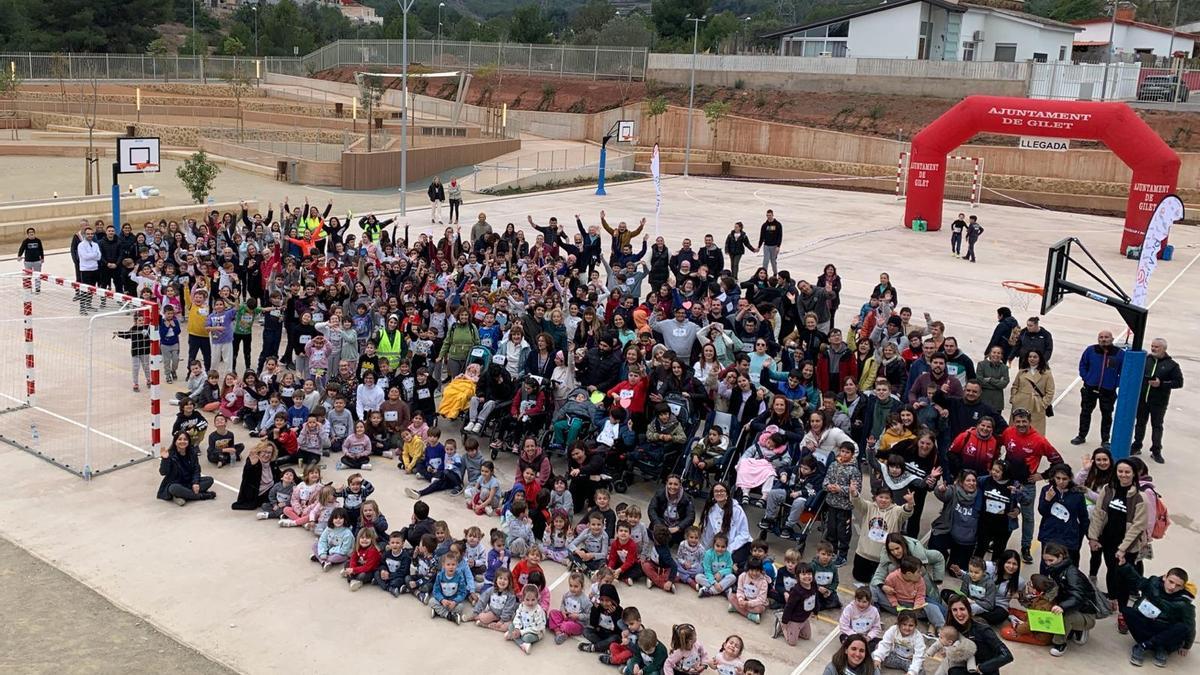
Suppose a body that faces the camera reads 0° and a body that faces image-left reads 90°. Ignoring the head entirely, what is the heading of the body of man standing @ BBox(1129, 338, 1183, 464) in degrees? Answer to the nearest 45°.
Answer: approximately 45°

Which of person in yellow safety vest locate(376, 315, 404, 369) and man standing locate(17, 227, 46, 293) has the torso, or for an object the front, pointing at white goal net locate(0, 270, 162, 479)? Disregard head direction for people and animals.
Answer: the man standing

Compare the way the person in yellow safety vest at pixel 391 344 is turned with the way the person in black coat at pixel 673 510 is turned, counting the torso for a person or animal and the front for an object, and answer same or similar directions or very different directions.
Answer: same or similar directions

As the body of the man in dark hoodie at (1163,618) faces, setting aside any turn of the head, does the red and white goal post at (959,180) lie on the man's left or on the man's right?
on the man's right

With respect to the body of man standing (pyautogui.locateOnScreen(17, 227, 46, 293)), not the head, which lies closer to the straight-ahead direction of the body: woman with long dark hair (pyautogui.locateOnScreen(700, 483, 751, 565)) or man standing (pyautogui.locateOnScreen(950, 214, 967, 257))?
the woman with long dark hair

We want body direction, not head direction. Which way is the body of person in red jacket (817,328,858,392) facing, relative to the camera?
toward the camera

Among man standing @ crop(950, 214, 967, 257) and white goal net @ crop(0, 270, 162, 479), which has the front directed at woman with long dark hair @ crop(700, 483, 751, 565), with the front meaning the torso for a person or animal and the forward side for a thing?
the man standing

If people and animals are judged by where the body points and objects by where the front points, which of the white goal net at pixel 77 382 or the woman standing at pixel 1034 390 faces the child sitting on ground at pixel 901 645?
the woman standing

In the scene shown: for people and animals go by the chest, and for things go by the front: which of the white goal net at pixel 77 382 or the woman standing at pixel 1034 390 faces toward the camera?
the woman standing

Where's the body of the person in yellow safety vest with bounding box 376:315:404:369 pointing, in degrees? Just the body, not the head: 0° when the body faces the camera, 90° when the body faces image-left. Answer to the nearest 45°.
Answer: approximately 0°

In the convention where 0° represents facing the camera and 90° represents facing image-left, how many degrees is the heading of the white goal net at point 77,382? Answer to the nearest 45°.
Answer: approximately 225°

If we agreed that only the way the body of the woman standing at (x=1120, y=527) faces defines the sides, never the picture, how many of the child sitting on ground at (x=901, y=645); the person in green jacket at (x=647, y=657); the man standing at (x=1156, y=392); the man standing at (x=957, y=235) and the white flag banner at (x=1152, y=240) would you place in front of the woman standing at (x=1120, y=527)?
2

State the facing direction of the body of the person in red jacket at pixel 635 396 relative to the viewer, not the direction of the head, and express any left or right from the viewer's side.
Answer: facing the viewer and to the left of the viewer

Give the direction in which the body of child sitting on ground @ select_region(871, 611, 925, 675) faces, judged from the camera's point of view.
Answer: toward the camera

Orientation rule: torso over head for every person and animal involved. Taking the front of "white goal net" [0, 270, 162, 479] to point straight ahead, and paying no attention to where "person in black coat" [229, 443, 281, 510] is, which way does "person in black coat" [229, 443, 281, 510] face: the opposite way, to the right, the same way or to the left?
to the right

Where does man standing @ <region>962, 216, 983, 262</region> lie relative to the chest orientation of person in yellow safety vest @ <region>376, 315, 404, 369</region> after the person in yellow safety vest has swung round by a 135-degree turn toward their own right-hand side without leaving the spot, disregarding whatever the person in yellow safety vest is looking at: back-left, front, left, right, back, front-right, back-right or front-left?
right

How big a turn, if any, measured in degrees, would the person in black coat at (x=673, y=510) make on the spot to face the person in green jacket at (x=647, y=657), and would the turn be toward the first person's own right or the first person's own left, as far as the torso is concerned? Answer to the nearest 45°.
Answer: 0° — they already face them

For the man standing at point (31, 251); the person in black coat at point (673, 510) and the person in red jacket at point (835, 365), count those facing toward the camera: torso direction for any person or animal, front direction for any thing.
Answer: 3

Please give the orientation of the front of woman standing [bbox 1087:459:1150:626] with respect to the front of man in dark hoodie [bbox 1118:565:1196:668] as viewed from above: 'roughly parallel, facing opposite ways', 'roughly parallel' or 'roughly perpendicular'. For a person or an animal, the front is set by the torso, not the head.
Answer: roughly parallel

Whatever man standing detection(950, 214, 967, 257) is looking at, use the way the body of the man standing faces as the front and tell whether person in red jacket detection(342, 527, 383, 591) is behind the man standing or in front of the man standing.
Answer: in front
